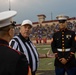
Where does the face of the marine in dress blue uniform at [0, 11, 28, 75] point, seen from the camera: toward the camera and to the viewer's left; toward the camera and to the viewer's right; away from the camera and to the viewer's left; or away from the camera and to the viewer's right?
away from the camera and to the viewer's right

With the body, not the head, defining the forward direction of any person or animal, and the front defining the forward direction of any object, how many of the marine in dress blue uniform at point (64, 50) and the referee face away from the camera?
0

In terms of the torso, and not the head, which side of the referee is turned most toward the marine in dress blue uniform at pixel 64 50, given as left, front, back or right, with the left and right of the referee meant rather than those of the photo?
left

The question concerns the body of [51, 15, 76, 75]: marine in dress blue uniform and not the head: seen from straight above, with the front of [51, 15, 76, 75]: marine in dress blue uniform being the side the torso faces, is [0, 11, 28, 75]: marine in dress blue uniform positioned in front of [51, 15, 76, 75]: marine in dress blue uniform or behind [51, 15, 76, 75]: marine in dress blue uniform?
in front

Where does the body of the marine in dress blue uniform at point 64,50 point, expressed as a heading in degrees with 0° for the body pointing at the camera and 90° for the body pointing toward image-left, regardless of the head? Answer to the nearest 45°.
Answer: approximately 0°

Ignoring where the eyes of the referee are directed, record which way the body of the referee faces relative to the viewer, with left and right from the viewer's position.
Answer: facing the viewer and to the right of the viewer
